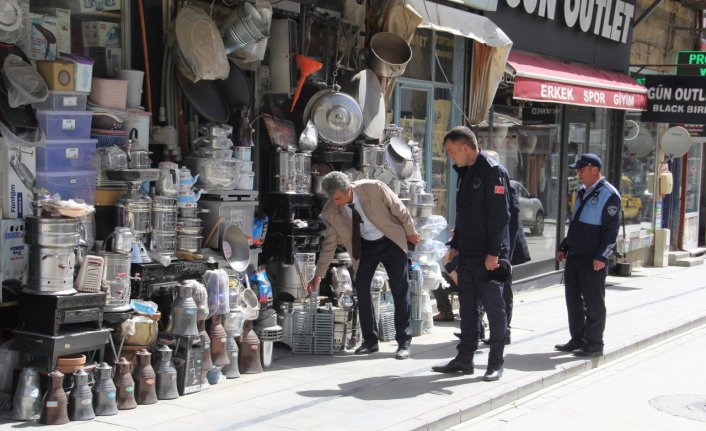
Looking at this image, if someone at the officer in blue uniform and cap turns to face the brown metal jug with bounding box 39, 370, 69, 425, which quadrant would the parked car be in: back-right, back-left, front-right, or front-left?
back-right

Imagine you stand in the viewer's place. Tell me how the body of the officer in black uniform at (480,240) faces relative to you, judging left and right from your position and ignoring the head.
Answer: facing the viewer and to the left of the viewer

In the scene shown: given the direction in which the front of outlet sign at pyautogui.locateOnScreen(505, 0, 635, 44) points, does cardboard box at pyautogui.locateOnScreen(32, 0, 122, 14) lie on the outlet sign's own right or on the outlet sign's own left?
on the outlet sign's own right

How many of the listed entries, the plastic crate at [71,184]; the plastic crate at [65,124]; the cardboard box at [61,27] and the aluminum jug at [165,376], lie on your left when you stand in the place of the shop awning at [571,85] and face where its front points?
0

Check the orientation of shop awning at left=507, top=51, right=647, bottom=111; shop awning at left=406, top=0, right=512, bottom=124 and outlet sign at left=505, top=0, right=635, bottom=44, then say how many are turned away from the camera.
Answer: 0

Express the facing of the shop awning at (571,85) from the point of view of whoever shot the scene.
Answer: facing the viewer and to the right of the viewer

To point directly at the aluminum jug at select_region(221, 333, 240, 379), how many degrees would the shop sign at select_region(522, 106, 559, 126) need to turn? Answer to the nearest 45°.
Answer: approximately 45° to its right

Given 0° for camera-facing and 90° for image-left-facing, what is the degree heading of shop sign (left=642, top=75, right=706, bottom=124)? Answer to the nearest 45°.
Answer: approximately 0°

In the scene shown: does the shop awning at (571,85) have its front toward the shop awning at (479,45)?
no

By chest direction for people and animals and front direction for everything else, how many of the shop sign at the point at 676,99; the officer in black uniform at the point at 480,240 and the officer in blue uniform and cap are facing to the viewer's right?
0

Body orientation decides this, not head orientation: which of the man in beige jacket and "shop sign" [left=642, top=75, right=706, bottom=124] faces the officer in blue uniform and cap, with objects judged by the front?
the shop sign

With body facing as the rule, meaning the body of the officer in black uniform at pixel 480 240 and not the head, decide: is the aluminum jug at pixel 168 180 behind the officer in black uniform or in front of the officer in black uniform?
in front

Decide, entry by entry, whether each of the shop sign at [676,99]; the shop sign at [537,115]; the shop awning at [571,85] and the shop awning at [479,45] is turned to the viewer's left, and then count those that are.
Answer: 0

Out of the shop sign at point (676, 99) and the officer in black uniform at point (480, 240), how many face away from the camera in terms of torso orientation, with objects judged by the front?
0

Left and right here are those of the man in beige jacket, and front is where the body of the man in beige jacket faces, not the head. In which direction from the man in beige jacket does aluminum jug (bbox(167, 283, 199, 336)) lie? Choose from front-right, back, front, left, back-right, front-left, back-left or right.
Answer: front
